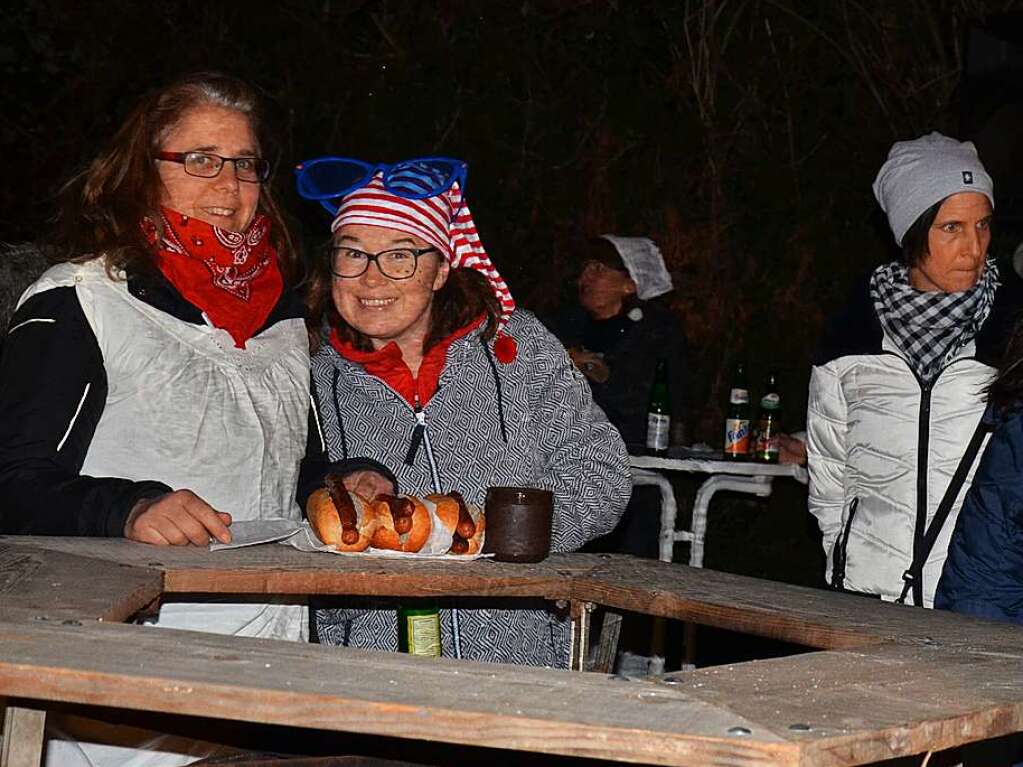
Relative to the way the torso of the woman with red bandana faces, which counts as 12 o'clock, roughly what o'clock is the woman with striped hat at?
The woman with striped hat is roughly at 10 o'clock from the woman with red bandana.

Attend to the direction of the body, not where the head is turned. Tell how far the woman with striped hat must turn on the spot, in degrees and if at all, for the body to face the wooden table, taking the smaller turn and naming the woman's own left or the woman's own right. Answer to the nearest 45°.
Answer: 0° — they already face it

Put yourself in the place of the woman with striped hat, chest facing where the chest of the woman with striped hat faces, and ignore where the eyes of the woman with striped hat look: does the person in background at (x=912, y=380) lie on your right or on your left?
on your left

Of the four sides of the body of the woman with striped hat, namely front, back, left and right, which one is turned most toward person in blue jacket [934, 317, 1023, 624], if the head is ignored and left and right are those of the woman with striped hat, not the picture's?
left

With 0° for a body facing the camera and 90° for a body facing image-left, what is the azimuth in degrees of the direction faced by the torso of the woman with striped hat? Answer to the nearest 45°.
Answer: approximately 0°

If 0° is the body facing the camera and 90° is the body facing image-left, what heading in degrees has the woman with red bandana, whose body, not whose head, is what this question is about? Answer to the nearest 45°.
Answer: approximately 315°

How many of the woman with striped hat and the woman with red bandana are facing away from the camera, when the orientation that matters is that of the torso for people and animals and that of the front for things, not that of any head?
0

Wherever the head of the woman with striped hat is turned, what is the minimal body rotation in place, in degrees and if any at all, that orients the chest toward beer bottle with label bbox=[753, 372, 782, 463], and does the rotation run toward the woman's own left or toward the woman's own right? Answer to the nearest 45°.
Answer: approximately 135° to the woman's own left

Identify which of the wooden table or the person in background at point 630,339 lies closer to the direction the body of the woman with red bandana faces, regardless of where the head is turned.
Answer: the wooden table

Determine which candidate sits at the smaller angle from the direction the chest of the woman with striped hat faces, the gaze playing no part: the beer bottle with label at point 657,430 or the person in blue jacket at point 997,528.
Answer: the person in blue jacket

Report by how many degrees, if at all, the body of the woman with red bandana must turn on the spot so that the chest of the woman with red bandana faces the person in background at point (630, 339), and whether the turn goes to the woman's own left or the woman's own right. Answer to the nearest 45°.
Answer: approximately 90° to the woman's own left
